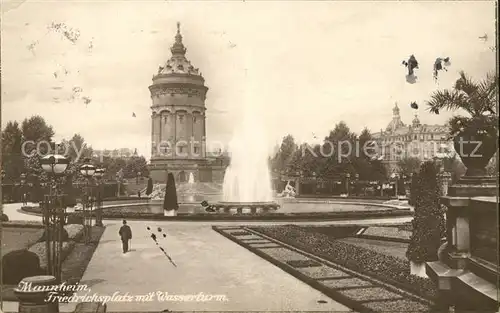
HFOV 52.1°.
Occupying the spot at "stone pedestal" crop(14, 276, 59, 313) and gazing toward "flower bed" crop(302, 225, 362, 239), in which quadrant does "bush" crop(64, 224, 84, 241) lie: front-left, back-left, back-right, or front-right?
front-left
